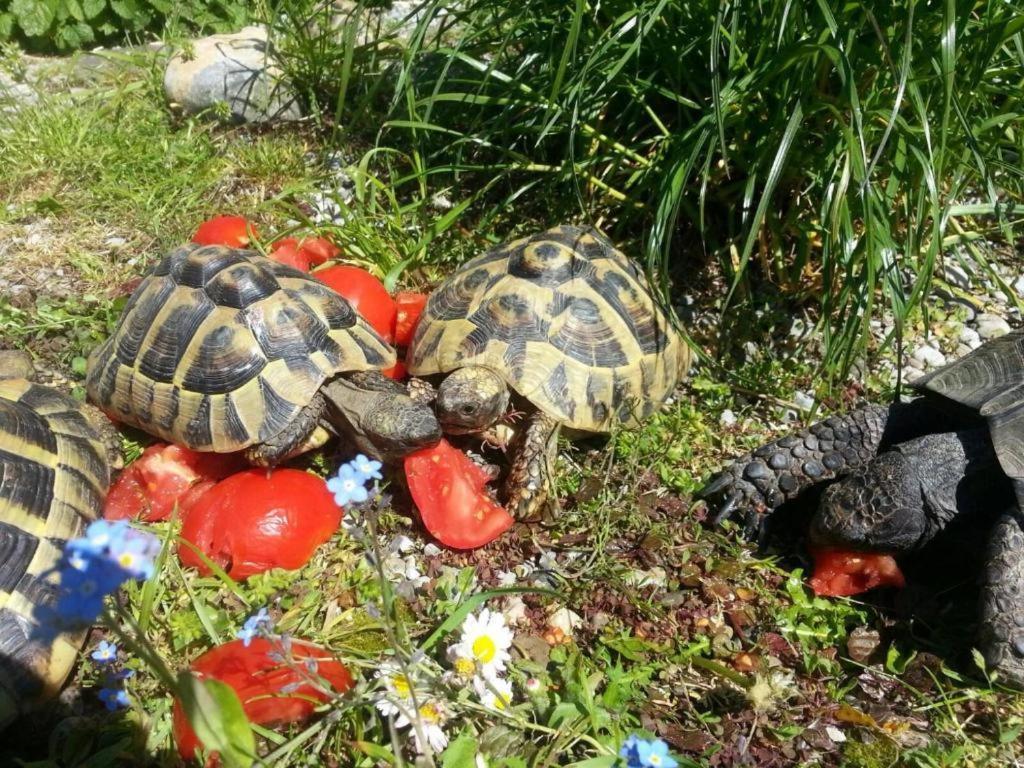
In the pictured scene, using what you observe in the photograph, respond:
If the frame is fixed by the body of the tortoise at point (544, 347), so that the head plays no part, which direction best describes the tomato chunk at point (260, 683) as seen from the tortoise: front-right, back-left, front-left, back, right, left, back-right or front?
front-left

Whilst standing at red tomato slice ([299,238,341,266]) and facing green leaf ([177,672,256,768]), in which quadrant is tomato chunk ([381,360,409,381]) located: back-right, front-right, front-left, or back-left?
front-left

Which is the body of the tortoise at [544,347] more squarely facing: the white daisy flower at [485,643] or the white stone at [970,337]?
the white daisy flower

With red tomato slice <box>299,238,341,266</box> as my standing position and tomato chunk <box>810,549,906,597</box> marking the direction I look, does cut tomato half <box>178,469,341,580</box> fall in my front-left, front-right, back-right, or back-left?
front-right

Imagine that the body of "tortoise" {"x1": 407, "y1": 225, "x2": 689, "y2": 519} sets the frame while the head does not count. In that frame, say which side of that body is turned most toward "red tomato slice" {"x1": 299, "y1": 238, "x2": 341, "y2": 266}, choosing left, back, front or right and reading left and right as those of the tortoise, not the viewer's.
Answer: right

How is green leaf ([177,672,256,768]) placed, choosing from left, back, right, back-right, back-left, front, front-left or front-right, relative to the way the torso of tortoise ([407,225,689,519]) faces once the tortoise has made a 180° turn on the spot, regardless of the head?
back-right

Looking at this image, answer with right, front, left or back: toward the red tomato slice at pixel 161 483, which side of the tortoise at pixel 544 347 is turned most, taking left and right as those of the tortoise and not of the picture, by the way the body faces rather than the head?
front

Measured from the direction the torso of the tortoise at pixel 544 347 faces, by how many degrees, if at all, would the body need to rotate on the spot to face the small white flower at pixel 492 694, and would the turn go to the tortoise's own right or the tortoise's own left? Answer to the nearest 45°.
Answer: approximately 45° to the tortoise's own left

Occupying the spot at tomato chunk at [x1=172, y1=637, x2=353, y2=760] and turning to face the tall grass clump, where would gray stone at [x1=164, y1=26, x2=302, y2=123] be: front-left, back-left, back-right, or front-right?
front-left

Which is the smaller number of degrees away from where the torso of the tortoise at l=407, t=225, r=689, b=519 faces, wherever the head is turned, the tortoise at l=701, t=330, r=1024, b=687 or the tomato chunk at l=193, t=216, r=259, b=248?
the tomato chunk

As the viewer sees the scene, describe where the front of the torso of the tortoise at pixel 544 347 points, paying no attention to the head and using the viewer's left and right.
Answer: facing the viewer and to the left of the viewer

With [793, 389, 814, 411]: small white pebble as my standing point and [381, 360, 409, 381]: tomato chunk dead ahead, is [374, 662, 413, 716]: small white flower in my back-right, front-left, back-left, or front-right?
front-left
